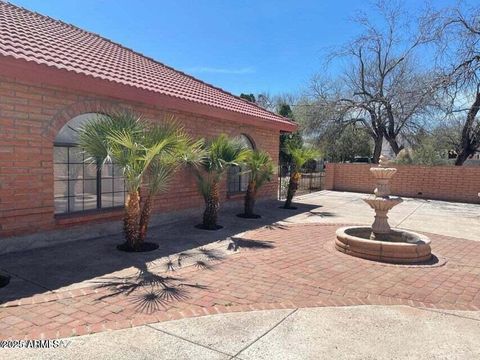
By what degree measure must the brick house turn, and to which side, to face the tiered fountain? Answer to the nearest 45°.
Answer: approximately 45° to its left

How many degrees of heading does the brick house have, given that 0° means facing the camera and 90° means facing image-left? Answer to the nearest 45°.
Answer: approximately 315°

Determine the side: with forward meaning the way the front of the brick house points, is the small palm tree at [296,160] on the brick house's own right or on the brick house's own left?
on the brick house's own left

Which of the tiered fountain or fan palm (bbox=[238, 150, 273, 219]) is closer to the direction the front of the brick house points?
the tiered fountain

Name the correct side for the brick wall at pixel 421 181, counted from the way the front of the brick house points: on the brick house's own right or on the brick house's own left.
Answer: on the brick house's own left
